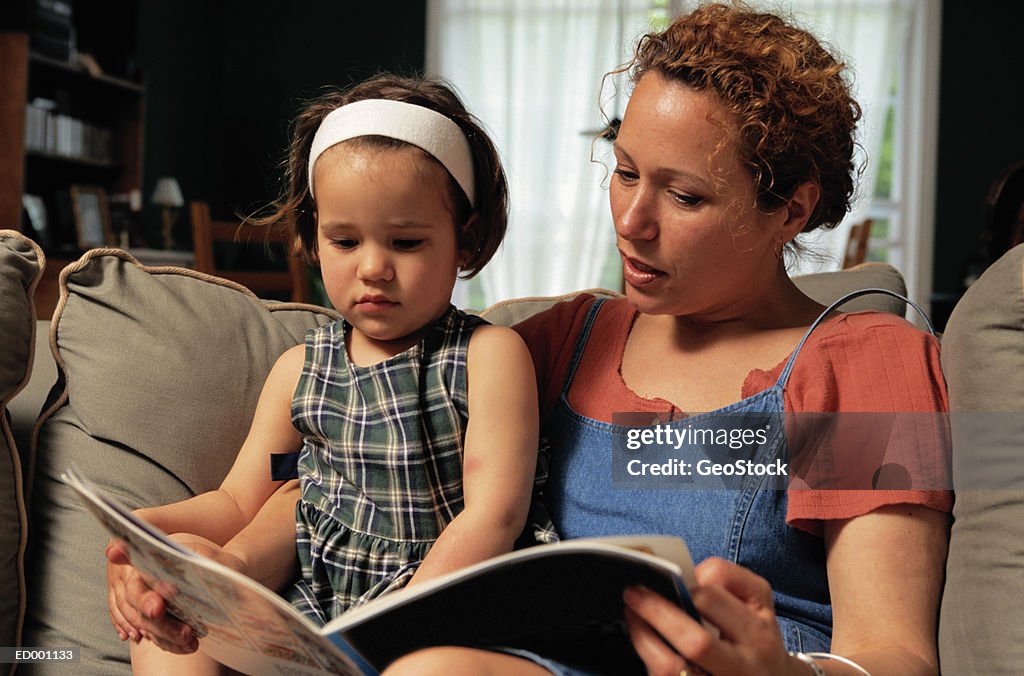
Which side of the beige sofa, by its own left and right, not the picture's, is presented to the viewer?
front

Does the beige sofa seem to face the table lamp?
no

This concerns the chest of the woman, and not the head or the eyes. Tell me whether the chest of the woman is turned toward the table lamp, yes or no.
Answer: no

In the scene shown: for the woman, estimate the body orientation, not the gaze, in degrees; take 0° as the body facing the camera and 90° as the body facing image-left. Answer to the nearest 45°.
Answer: approximately 45°

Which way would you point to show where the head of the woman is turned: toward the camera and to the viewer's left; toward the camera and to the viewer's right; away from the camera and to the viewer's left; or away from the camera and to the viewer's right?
toward the camera and to the viewer's left
